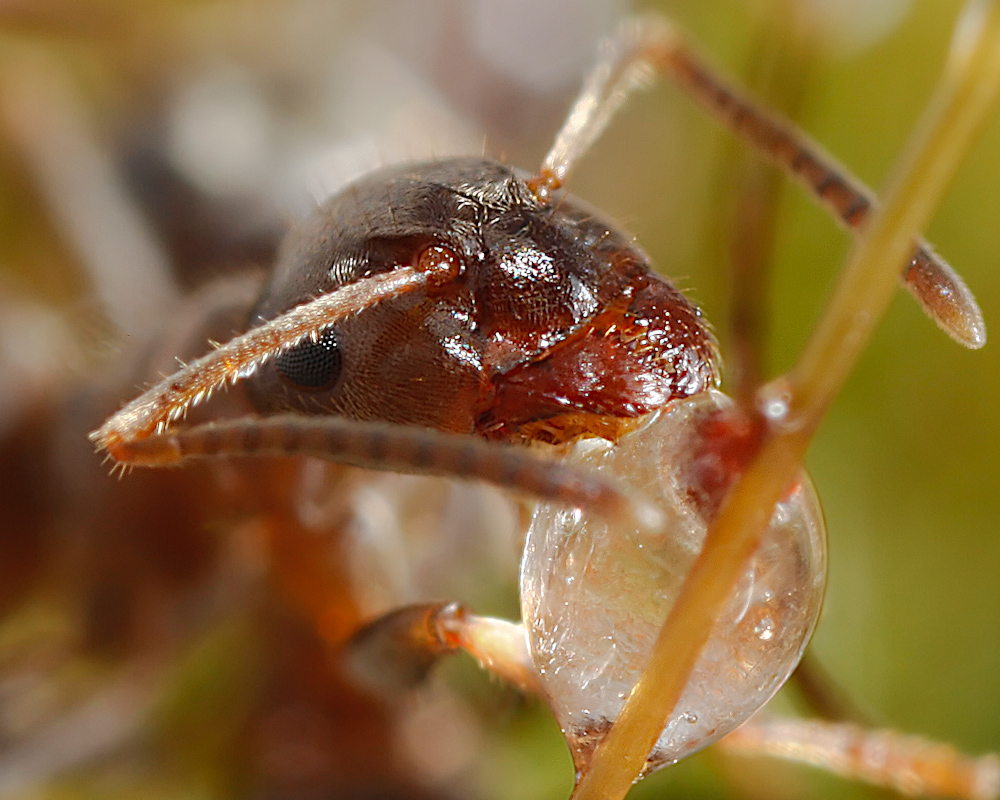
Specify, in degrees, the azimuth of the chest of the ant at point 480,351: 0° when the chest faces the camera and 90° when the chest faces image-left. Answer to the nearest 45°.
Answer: approximately 315°
